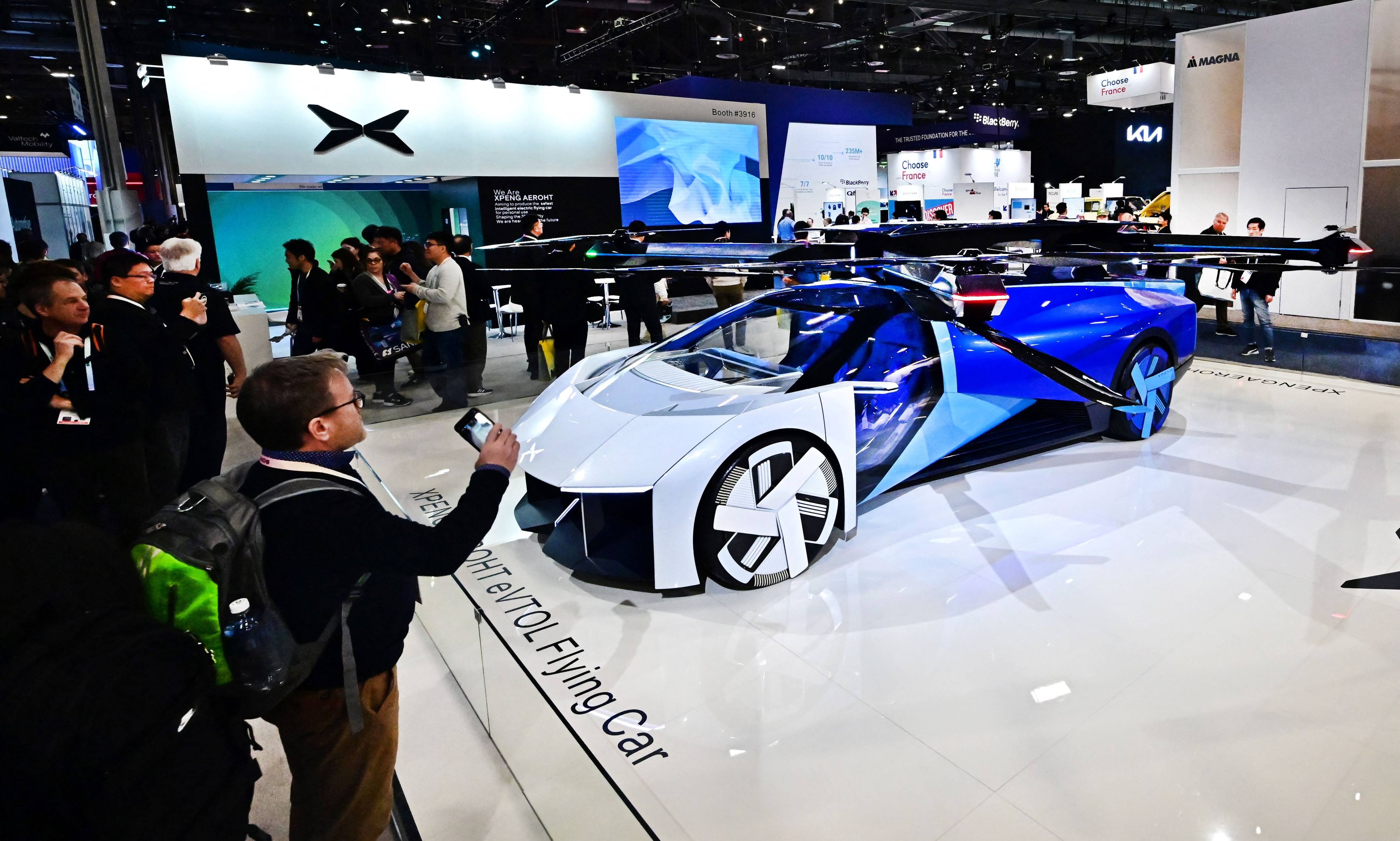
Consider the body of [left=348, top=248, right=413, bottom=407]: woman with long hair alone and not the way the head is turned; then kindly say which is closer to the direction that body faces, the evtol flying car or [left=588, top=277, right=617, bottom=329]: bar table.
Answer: the evtol flying car

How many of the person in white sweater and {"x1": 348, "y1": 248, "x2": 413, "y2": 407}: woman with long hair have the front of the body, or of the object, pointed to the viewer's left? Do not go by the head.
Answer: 1

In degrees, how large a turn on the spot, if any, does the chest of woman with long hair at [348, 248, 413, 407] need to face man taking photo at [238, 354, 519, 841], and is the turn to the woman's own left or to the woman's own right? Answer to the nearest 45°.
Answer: approximately 45° to the woman's own right

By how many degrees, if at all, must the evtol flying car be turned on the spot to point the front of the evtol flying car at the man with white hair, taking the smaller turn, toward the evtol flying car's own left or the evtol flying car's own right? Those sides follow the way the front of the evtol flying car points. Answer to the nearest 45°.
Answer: approximately 45° to the evtol flying car's own right

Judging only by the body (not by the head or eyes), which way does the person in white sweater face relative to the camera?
to the viewer's left

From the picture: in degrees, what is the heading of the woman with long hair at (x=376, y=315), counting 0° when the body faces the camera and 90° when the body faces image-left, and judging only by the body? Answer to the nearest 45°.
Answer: approximately 315°

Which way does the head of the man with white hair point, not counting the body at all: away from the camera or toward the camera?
away from the camera

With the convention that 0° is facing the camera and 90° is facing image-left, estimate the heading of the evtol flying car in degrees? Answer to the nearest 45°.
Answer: approximately 45°

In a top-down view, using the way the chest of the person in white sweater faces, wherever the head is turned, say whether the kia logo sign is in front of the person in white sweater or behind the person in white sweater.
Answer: behind

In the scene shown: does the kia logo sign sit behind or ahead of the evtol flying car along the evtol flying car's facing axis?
behind

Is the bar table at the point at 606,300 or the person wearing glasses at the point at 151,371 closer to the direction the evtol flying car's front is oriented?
the person wearing glasses

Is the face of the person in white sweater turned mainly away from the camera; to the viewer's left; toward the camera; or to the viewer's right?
to the viewer's left

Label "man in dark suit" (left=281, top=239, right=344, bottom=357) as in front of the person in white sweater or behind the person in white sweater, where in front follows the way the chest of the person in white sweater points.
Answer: in front
